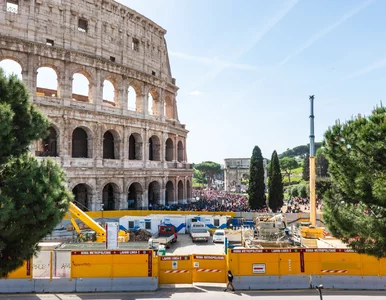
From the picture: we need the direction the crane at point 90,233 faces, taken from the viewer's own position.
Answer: facing to the left of the viewer

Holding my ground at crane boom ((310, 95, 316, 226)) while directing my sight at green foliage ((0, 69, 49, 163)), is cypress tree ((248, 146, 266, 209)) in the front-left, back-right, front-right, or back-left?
back-right

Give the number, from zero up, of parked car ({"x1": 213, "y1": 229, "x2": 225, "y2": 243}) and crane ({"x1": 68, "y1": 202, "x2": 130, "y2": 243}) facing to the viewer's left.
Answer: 1

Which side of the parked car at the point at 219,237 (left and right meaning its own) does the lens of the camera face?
front

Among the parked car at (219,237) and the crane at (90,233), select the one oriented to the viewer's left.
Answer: the crane

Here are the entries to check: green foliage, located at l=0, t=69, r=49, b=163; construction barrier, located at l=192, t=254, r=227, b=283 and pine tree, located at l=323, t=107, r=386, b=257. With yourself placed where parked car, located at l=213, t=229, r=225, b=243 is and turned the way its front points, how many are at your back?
0

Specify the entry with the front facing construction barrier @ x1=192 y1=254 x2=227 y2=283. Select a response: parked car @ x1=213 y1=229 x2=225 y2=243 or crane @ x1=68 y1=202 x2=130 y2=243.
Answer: the parked car

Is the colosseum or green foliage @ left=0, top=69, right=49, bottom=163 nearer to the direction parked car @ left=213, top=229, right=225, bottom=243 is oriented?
the green foliage

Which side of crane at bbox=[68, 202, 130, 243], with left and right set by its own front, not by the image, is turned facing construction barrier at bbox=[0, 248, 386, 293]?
left

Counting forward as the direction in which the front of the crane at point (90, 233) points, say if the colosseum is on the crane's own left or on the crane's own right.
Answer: on the crane's own right

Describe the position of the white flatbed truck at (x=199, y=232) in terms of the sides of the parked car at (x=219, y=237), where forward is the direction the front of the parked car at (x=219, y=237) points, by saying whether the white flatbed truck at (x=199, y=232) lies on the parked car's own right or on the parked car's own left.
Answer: on the parked car's own right

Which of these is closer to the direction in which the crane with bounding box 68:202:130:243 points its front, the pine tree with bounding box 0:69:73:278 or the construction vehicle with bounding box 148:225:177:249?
the pine tree

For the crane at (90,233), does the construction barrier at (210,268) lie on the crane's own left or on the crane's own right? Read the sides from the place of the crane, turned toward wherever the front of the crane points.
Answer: on the crane's own left

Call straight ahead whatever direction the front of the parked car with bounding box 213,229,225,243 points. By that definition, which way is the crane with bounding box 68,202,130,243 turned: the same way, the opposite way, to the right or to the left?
to the right

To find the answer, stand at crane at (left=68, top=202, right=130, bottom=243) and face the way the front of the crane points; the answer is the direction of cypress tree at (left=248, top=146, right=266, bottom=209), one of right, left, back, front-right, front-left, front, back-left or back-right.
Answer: back-right
